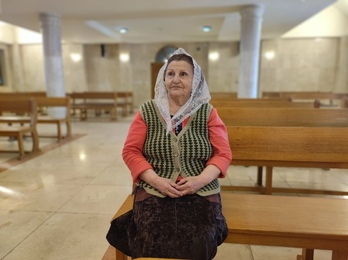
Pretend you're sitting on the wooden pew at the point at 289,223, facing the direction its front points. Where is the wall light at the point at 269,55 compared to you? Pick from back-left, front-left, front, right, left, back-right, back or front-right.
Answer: back

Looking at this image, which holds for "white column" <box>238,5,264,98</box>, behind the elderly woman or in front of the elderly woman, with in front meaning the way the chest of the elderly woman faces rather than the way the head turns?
behind

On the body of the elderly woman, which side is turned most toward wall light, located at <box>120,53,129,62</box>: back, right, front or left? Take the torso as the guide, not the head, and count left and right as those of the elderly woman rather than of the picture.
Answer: back

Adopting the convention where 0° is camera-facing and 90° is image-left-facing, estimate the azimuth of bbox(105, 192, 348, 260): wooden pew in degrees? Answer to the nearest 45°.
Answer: approximately 0°

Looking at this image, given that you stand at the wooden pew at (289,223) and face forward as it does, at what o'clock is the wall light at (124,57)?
The wall light is roughly at 5 o'clock from the wooden pew.

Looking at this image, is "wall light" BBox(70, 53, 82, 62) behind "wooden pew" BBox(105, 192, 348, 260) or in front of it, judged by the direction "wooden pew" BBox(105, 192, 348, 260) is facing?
behind

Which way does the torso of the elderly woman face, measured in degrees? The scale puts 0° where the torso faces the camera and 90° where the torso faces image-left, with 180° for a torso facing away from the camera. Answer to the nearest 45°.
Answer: approximately 0°

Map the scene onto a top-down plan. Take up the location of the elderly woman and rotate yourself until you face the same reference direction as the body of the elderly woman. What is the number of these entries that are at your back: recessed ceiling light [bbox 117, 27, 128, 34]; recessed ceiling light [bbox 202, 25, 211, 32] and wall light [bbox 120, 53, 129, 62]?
3

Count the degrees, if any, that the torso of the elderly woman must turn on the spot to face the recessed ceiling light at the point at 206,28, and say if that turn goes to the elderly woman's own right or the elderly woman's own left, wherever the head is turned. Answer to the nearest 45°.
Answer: approximately 180°

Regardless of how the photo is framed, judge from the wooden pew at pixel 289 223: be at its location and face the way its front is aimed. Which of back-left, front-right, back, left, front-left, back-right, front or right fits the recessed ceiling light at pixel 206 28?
back

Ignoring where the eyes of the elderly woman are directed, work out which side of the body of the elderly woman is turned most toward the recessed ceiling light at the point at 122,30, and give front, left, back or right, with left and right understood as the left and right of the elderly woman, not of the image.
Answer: back

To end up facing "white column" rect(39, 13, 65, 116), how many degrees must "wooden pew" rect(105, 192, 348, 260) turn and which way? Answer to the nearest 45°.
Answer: approximately 135° to its right

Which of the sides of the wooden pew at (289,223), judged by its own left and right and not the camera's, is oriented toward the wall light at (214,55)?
back

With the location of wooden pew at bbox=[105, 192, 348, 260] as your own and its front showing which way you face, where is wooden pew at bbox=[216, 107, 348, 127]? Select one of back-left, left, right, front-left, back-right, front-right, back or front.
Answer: back
